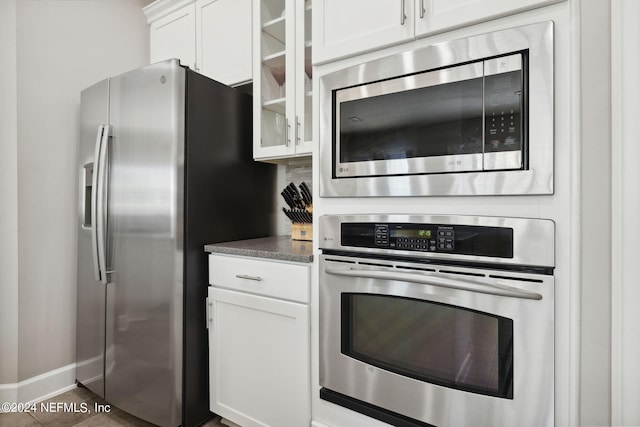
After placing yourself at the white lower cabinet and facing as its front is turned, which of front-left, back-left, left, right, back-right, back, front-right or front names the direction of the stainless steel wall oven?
left

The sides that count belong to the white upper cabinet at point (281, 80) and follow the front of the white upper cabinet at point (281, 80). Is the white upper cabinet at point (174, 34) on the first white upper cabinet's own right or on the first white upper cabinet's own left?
on the first white upper cabinet's own right

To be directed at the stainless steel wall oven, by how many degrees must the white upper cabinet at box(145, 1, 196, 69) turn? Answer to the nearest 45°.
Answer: approximately 90° to its left

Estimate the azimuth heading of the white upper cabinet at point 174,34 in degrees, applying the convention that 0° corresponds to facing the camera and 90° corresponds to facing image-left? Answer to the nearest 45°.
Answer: approximately 45°

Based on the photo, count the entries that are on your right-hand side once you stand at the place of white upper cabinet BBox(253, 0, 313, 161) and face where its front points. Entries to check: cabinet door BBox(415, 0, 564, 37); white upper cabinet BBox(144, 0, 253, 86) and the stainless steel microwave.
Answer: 1

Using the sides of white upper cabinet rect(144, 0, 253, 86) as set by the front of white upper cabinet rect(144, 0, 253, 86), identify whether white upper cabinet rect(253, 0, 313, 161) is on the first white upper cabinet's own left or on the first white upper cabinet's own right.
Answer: on the first white upper cabinet's own left

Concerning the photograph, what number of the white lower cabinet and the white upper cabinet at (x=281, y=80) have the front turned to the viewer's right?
0

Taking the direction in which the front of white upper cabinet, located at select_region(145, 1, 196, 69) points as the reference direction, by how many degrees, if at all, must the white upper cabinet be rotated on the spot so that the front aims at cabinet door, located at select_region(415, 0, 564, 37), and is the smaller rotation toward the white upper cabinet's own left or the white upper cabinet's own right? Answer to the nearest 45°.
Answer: approximately 90° to the white upper cabinet's own left

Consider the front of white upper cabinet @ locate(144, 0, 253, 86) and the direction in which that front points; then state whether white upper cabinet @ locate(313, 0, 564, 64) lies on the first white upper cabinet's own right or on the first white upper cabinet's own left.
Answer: on the first white upper cabinet's own left

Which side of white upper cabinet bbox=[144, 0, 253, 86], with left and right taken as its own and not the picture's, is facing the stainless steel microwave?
left

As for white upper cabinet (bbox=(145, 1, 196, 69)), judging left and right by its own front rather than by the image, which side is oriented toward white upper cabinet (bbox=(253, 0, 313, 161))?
left

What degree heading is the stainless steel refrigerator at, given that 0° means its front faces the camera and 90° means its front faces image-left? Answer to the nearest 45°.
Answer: approximately 45°

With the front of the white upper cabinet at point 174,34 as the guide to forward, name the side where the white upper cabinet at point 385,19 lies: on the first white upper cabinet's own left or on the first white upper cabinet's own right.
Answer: on the first white upper cabinet's own left
